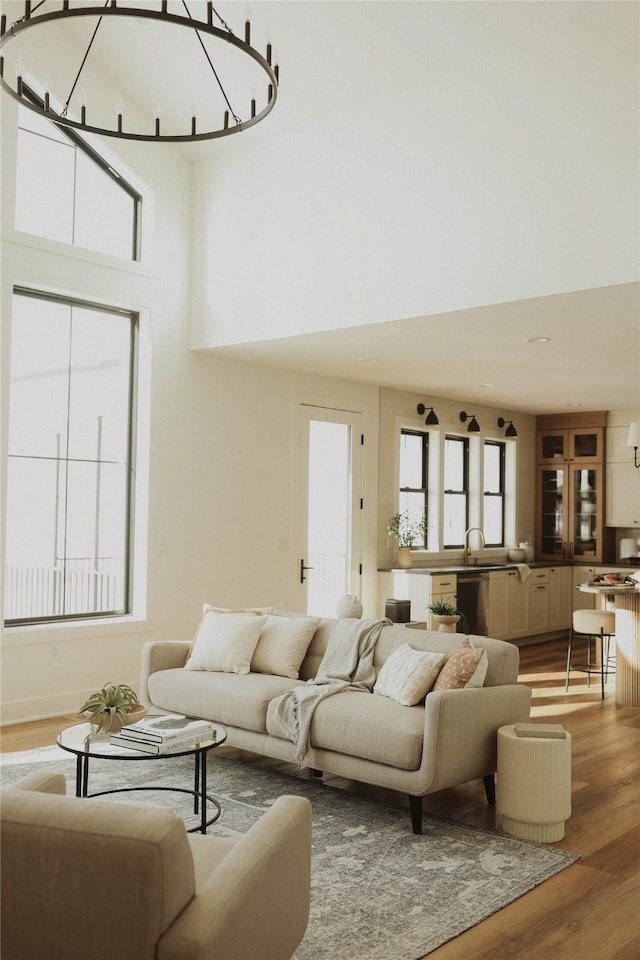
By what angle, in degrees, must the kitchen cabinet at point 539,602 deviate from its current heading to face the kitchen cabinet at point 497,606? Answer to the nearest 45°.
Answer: approximately 90° to its right

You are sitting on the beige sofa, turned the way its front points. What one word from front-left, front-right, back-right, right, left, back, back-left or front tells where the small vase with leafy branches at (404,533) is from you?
back-right

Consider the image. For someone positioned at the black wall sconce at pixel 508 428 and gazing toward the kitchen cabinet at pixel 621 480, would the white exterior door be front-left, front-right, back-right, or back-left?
back-right

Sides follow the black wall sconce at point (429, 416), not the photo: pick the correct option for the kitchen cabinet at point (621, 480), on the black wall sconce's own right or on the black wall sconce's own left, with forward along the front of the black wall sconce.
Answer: on the black wall sconce's own left

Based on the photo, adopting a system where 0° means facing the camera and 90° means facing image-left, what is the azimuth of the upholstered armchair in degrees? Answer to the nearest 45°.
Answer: approximately 225°

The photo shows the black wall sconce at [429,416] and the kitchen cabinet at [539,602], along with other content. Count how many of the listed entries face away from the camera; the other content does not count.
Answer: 0

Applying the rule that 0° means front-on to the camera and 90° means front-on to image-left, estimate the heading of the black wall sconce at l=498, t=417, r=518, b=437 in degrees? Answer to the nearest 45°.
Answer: approximately 315°

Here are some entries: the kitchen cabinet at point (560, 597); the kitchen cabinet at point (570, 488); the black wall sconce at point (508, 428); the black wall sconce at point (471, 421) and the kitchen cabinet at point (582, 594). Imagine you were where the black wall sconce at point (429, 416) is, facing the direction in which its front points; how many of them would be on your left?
5

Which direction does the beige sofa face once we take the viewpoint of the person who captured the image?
facing the viewer and to the left of the viewer

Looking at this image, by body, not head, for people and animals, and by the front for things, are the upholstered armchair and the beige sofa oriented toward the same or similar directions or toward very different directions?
very different directions

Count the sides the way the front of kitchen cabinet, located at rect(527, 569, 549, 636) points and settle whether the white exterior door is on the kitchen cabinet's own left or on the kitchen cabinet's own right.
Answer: on the kitchen cabinet's own right

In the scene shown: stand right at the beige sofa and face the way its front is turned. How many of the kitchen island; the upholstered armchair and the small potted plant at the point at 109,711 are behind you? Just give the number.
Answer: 1

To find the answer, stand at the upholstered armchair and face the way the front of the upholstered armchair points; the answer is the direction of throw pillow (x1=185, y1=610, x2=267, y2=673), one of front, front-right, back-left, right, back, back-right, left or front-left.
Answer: front-left

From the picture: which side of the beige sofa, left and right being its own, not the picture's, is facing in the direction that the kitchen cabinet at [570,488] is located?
back

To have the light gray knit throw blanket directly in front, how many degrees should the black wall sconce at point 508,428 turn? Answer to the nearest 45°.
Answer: approximately 45° to its right

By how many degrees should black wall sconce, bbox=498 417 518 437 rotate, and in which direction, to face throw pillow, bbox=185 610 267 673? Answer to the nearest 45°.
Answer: approximately 45° to its right
